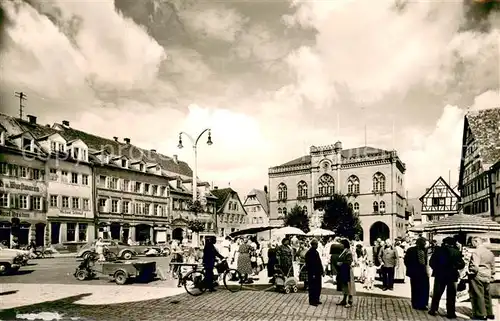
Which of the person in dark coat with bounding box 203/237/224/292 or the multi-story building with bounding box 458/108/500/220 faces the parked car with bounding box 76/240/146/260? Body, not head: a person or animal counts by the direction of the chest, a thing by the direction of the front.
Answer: the multi-story building

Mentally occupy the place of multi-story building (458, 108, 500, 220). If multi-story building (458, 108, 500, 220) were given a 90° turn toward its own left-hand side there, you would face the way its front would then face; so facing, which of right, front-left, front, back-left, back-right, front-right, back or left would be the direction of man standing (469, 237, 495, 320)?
front-right

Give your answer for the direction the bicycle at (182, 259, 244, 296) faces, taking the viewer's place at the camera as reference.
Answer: facing to the right of the viewer

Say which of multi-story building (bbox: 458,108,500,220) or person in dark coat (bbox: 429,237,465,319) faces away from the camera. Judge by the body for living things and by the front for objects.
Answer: the person in dark coat

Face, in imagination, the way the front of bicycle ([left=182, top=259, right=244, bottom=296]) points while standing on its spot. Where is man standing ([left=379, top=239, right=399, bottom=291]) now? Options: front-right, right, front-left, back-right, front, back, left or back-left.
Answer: front

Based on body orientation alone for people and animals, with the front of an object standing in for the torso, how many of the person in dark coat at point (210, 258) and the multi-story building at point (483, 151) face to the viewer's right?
1

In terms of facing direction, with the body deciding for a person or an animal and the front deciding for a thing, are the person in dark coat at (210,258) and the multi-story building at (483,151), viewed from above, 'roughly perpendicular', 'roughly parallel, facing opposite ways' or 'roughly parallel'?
roughly parallel, facing opposite ways

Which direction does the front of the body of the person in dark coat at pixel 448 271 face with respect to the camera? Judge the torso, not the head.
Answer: away from the camera

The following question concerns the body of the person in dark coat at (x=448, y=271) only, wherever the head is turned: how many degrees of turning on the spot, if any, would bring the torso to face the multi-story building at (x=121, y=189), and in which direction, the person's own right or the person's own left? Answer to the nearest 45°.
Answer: approximately 45° to the person's own left

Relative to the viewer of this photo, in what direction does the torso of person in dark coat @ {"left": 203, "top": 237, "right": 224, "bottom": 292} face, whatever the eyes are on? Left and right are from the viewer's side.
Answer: facing to the right of the viewer

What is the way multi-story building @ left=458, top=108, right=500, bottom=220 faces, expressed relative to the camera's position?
facing the viewer and to the left of the viewer

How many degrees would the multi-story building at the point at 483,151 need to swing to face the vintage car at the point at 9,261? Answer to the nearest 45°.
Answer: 0° — it already faces it

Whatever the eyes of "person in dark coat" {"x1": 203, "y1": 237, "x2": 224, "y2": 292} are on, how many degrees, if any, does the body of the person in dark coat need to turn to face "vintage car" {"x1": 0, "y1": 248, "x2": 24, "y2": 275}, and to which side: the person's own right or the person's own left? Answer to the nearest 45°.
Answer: approximately 135° to the person's own left

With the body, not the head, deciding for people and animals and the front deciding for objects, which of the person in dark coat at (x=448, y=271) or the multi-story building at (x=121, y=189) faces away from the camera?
the person in dark coat

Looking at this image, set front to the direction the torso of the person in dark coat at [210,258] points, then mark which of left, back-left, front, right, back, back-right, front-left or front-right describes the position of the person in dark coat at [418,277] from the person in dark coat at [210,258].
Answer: front-right

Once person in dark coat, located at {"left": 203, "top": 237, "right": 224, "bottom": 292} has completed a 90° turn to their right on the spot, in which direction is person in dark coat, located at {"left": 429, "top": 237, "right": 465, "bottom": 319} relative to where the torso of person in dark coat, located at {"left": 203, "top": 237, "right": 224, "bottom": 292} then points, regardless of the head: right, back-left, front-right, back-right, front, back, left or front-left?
front-left

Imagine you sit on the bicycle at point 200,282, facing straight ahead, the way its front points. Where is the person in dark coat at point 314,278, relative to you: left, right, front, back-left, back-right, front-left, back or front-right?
front-right
